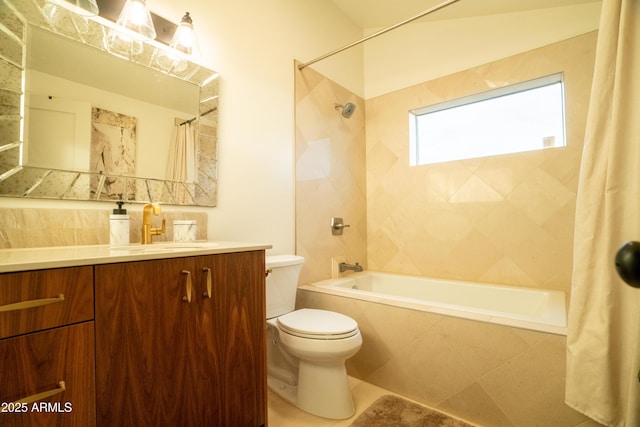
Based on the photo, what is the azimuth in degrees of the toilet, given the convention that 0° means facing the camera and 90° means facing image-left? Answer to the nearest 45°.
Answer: approximately 315°

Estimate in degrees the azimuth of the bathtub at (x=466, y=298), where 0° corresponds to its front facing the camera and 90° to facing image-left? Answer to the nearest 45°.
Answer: approximately 45°

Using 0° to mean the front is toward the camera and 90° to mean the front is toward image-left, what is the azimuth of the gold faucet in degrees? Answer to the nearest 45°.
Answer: approximately 315°

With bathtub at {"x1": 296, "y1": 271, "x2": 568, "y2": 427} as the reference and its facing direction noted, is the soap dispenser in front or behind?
in front

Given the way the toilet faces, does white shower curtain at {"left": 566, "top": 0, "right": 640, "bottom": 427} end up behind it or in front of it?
in front
